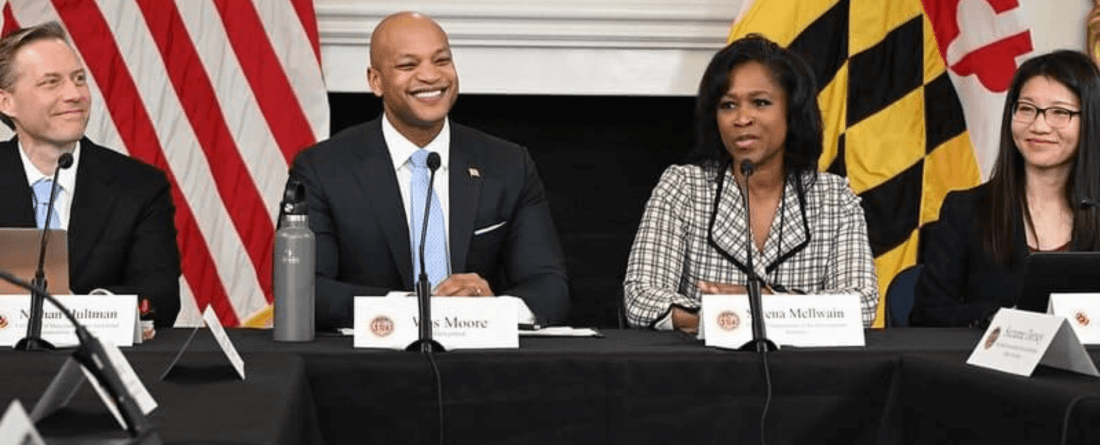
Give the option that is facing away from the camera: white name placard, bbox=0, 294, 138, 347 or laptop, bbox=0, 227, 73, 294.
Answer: the laptop

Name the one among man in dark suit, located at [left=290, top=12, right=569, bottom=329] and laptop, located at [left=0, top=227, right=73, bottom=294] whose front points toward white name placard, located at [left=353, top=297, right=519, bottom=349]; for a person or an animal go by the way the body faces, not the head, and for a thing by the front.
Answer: the man in dark suit

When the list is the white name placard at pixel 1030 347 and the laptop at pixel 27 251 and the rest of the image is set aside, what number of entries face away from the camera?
1

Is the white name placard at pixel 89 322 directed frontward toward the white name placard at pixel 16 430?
yes

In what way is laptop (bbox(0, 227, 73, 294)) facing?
away from the camera

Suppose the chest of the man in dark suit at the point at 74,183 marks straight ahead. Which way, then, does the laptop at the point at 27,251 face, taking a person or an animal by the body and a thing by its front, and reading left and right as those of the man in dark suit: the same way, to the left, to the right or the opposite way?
the opposite way

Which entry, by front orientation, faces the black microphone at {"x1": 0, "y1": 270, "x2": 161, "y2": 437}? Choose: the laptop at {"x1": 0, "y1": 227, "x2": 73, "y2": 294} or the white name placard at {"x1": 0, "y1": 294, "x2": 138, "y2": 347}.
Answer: the white name placard

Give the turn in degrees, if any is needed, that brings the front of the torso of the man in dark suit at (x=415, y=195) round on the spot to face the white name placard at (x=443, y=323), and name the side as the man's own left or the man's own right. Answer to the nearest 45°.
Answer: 0° — they already face it

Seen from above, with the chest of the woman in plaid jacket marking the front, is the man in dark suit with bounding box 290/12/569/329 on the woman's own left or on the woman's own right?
on the woman's own right
